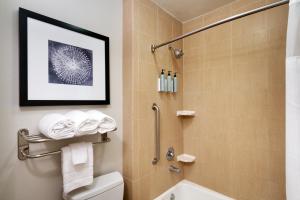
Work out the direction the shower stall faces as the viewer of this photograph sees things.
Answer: facing the viewer and to the left of the viewer

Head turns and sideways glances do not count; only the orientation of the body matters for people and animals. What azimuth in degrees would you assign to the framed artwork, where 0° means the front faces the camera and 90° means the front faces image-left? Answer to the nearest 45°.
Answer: approximately 315°

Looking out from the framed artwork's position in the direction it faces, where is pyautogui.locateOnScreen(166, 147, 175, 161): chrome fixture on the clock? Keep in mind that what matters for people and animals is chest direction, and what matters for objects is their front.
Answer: The chrome fixture is roughly at 10 o'clock from the framed artwork.

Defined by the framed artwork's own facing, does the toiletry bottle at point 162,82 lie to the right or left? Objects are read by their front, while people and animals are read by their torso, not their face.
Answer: on its left

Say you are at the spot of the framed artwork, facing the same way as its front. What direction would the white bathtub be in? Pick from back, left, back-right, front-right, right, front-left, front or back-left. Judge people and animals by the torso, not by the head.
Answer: front-left

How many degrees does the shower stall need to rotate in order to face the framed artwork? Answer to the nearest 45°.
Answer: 0° — it already faces it

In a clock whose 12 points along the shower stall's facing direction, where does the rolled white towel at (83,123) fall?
The rolled white towel is roughly at 12 o'clock from the shower stall.

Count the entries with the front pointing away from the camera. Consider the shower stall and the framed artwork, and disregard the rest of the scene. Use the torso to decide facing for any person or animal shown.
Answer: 0

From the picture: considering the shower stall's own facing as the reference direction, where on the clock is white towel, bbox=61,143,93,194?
The white towel is roughly at 12 o'clock from the shower stall.
